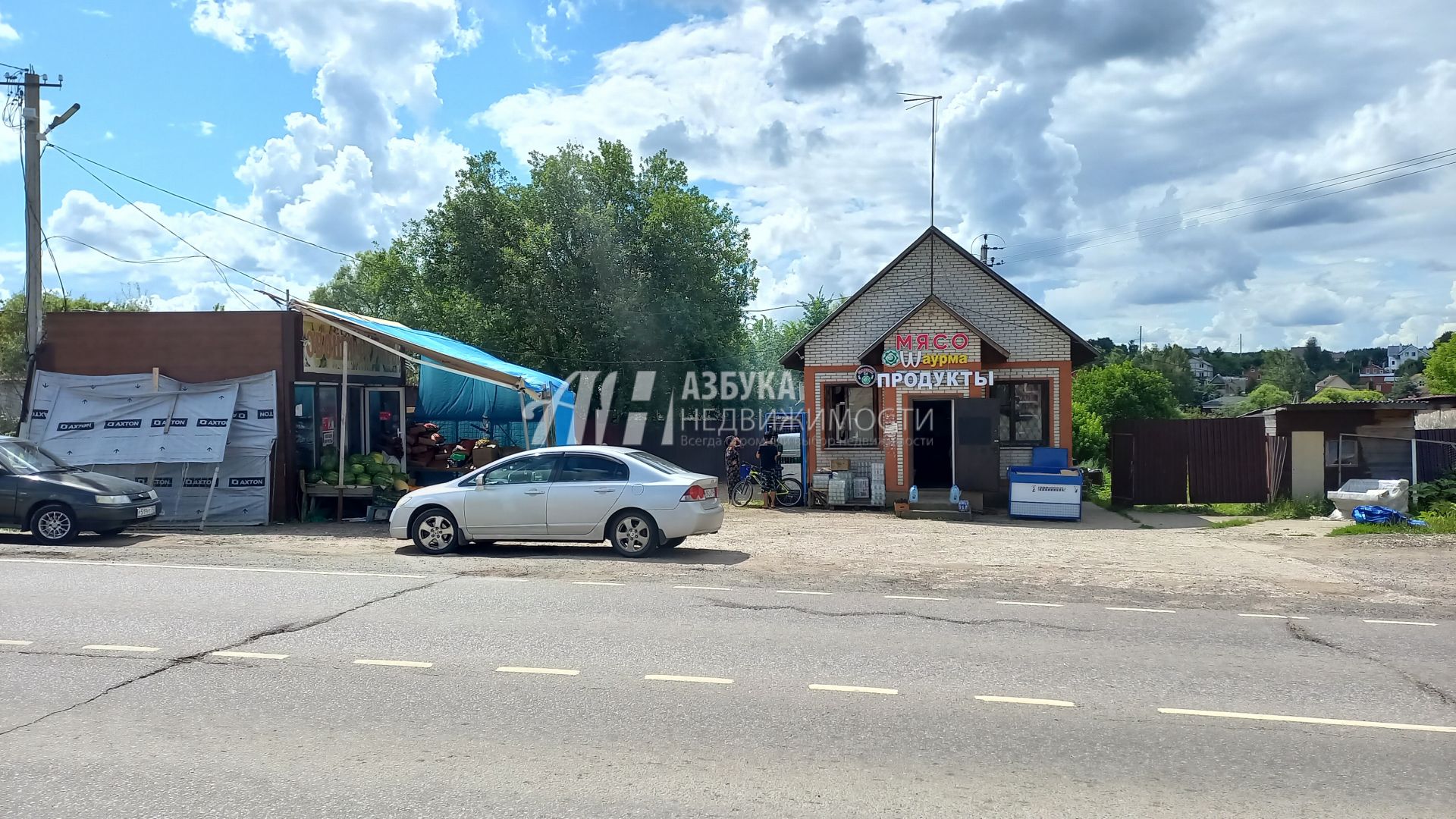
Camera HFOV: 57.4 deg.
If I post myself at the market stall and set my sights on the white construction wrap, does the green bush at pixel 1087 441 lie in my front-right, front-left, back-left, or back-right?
back-right

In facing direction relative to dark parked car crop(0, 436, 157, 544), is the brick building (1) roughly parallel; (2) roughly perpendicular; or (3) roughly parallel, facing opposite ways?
roughly perpendicular

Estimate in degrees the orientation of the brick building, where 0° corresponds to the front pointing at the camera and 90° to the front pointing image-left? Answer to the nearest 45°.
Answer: approximately 0°

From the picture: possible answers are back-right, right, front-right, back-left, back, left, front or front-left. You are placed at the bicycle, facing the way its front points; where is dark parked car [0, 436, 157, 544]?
front-left

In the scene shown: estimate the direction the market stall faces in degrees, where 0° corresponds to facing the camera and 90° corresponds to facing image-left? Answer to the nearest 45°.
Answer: approximately 315°

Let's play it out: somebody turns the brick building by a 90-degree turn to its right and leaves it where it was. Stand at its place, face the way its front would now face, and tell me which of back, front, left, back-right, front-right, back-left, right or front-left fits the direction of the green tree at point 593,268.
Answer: front-right

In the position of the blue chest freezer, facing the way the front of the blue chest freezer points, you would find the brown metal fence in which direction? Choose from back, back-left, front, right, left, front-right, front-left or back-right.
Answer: back-left

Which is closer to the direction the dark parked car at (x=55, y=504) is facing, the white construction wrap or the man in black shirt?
the man in black shirt

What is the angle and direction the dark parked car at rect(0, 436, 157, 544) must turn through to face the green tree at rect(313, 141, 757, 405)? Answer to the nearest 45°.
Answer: approximately 90° to its left

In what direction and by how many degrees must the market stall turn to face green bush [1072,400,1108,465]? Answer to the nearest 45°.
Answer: approximately 90° to its left

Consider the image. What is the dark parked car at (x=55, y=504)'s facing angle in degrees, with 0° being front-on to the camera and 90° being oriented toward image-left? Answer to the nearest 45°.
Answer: approximately 315°
